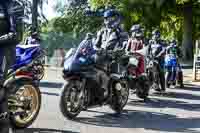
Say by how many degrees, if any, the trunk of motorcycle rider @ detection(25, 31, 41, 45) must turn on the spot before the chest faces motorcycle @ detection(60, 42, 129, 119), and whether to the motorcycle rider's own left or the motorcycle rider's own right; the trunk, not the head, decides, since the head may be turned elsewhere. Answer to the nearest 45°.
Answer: approximately 45° to the motorcycle rider's own left

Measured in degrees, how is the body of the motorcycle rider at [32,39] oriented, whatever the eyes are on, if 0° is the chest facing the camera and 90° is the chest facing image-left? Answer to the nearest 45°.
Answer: approximately 45°

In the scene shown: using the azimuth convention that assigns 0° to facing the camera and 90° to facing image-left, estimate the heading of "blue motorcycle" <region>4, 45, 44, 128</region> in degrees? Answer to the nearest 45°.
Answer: approximately 45°

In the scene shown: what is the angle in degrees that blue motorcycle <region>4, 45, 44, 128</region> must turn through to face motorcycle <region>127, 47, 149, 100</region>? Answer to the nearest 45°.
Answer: approximately 180°

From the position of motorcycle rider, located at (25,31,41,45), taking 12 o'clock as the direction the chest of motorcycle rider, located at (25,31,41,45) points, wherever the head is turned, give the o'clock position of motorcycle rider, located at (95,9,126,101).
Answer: motorcycle rider, located at (95,9,126,101) is roughly at 10 o'clock from motorcycle rider, located at (25,31,41,45).
